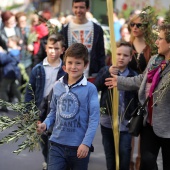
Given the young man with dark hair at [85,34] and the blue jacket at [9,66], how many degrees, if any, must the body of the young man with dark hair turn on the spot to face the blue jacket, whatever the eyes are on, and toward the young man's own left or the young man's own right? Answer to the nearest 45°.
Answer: approximately 135° to the young man's own right

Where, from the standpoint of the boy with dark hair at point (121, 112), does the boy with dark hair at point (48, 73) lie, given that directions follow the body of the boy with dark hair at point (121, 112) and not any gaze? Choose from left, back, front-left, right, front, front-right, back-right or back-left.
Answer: right

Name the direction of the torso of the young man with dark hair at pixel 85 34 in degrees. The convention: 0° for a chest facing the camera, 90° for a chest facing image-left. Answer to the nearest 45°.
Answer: approximately 0°

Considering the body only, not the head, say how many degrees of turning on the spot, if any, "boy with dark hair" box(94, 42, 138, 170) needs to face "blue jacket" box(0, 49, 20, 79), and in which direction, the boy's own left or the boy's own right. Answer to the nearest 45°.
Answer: approximately 135° to the boy's own right

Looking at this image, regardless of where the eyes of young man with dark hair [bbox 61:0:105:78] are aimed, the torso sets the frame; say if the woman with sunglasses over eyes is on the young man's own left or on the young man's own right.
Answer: on the young man's own left

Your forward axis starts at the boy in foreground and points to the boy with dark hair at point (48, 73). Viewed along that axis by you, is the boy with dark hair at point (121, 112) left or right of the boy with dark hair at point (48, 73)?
right

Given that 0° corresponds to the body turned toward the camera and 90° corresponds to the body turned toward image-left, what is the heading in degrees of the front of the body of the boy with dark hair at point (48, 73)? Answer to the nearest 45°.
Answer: approximately 0°
